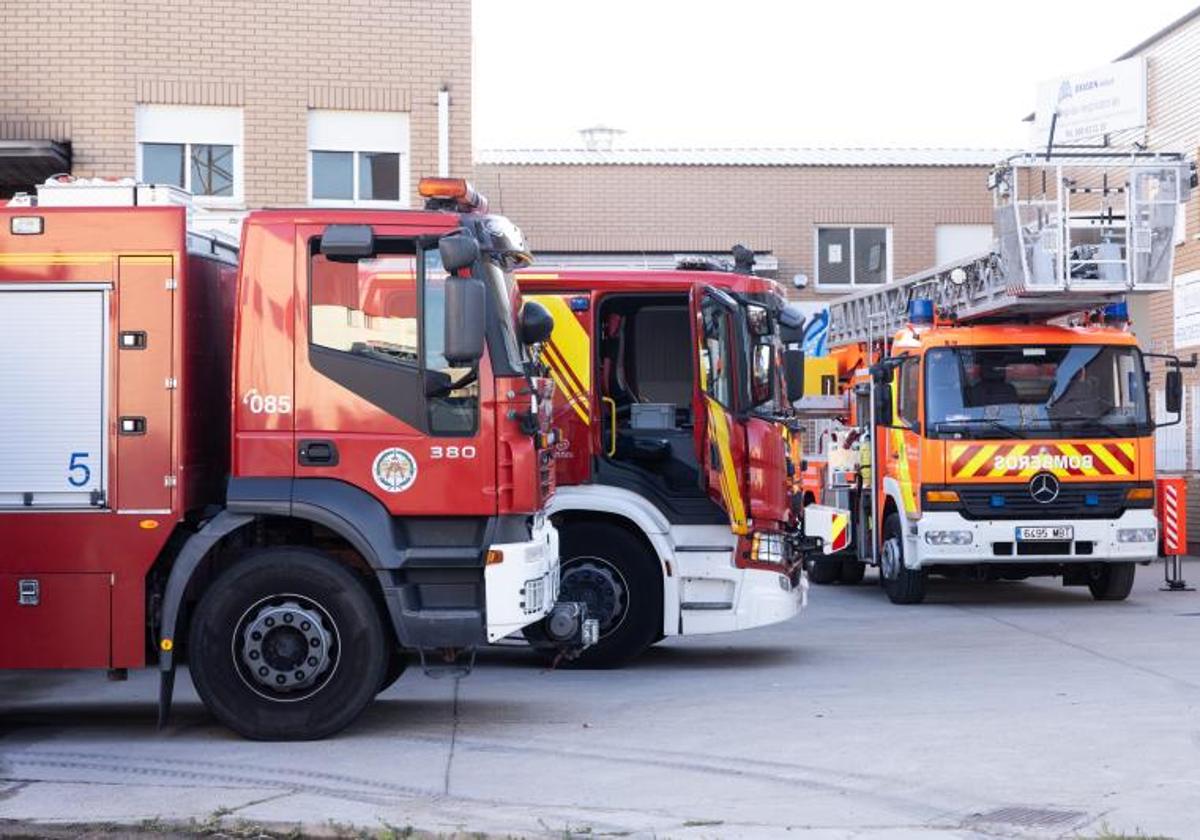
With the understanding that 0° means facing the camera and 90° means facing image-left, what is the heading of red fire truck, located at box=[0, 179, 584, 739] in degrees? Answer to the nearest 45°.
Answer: approximately 270°

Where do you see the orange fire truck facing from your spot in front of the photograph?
facing the viewer

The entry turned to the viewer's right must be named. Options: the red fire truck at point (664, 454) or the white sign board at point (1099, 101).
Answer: the red fire truck

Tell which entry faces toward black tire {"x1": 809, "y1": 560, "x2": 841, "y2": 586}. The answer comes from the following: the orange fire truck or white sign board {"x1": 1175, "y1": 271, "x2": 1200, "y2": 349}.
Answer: the white sign board

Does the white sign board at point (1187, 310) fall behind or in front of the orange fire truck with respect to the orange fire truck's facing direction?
behind

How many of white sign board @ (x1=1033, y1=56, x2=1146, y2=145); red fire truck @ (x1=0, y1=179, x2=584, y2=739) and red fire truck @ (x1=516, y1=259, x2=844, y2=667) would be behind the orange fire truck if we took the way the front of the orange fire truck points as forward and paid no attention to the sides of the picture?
1

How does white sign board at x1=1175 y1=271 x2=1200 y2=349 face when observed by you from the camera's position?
facing the viewer and to the left of the viewer

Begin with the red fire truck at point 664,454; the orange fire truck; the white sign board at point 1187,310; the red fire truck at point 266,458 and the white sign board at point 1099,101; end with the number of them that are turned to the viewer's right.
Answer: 2

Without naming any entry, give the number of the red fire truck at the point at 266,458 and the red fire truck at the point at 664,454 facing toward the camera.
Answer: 0

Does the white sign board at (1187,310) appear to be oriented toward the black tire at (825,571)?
yes

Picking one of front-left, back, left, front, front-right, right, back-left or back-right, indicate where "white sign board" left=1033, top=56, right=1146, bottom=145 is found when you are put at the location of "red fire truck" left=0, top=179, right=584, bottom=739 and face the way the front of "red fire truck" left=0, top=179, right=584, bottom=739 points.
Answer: front-left

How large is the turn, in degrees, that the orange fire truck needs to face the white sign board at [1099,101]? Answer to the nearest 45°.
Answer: approximately 180°

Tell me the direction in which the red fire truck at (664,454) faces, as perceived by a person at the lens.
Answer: facing to the right of the viewer

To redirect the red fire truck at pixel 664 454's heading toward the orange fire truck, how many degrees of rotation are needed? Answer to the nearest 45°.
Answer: approximately 45° to its left

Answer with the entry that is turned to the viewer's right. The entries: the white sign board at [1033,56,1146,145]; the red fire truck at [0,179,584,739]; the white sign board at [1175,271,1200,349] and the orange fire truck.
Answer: the red fire truck

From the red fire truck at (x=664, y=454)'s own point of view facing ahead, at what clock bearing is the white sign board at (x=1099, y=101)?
The white sign board is roughly at 10 o'clock from the red fire truck.
